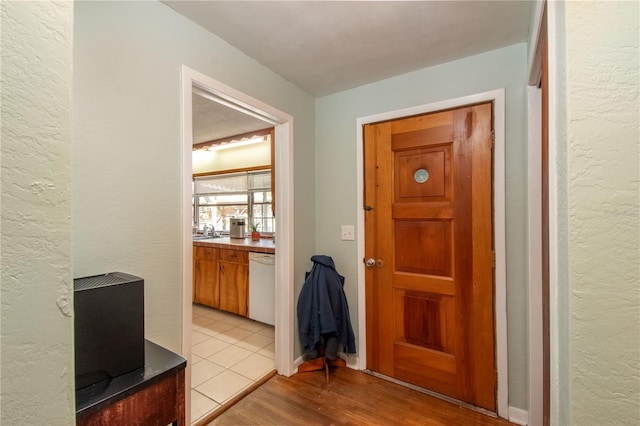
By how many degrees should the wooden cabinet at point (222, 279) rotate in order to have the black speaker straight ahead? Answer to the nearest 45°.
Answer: approximately 45° to its left

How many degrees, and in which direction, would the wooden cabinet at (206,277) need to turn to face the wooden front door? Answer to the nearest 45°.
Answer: approximately 90° to its left

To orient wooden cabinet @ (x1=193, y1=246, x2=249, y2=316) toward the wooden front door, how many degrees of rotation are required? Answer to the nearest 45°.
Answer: approximately 90° to its left

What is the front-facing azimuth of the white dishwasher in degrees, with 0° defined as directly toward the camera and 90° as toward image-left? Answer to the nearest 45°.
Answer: approximately 45°

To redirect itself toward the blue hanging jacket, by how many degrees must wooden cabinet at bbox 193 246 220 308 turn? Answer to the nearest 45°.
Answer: approximately 90° to its left

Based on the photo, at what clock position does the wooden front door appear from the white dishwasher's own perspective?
The wooden front door is roughly at 9 o'clock from the white dishwasher.

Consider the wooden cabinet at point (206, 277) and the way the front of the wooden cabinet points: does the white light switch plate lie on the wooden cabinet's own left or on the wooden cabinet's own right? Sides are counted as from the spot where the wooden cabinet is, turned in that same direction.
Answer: on the wooden cabinet's own left

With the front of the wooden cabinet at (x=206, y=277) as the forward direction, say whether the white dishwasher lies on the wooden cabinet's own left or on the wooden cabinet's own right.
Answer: on the wooden cabinet's own left

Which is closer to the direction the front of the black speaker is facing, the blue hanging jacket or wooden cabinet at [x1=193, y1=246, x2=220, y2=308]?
the blue hanging jacket

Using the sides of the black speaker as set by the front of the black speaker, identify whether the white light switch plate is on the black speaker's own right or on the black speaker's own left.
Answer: on the black speaker's own left
